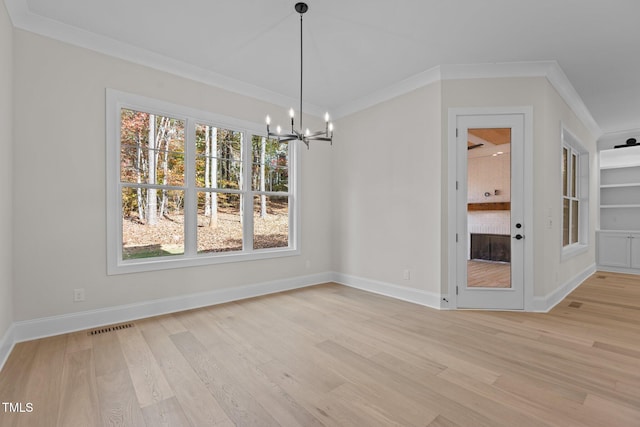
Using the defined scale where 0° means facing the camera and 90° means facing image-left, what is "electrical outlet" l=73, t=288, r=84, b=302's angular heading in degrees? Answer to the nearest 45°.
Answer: approximately 0°

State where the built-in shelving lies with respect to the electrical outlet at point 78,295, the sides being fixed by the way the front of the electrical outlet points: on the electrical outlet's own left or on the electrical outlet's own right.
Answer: on the electrical outlet's own left

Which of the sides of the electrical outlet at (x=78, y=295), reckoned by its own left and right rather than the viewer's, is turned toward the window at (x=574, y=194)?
left

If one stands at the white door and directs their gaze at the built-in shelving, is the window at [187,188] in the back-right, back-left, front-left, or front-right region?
back-left

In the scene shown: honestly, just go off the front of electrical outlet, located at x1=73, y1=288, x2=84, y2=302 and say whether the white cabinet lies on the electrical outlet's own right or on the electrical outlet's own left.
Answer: on the electrical outlet's own left

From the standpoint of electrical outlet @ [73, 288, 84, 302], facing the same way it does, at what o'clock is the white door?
The white door is roughly at 10 o'clock from the electrical outlet.
